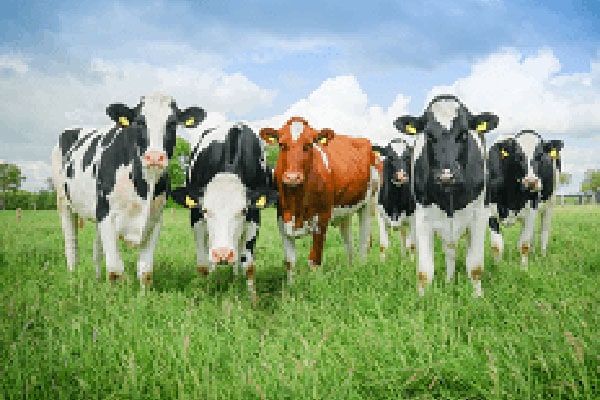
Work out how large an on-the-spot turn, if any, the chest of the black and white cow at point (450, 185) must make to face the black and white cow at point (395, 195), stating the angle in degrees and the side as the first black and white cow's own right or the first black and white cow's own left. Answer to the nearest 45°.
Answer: approximately 180°

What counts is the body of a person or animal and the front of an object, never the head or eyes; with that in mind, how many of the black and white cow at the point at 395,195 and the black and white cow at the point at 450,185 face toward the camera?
2

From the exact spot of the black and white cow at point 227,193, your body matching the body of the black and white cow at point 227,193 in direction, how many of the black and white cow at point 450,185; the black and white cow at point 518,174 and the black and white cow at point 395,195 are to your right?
0

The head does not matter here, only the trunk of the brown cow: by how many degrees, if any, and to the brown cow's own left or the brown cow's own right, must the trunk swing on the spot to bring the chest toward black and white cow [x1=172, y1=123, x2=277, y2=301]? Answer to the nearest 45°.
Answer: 0° — it already faces it

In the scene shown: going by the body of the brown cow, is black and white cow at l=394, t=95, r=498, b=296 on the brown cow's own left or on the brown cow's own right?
on the brown cow's own left

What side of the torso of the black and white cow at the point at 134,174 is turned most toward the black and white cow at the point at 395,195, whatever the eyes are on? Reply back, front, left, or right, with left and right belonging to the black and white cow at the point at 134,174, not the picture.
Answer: left

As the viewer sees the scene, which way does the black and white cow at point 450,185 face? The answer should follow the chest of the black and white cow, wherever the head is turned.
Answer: toward the camera

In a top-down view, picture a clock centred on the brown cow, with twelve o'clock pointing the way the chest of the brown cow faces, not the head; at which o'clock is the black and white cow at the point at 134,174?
The black and white cow is roughly at 1 o'clock from the brown cow.

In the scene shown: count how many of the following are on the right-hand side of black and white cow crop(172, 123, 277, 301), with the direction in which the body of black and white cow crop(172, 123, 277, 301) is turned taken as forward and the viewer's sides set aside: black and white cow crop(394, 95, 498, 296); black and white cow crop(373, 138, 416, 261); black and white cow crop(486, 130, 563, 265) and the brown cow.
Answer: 0

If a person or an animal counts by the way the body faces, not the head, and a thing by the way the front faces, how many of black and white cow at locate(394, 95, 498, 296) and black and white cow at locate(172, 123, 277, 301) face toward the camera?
2

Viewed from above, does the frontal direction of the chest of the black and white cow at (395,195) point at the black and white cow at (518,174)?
no

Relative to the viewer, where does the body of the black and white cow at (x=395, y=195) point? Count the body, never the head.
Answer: toward the camera

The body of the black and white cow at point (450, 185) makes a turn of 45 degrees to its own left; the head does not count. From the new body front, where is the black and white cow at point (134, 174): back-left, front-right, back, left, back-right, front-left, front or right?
back-right

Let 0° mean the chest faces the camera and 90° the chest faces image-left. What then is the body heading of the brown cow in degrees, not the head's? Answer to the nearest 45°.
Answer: approximately 45°

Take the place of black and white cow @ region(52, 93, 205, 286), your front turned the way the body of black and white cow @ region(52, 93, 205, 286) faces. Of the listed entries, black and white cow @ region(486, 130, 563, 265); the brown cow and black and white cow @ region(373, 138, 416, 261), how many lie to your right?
0

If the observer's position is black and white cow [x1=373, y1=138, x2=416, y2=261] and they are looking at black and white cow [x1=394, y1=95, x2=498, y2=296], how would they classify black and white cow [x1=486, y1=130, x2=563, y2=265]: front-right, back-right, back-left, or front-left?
front-left

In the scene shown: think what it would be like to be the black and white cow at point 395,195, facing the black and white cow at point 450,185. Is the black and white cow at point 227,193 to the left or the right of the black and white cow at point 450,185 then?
right

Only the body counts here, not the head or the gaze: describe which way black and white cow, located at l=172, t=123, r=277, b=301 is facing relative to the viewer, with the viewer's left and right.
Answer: facing the viewer

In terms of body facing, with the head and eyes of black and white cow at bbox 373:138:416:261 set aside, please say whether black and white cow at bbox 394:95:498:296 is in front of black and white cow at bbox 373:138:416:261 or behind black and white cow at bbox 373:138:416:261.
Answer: in front

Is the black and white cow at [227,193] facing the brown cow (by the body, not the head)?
no
